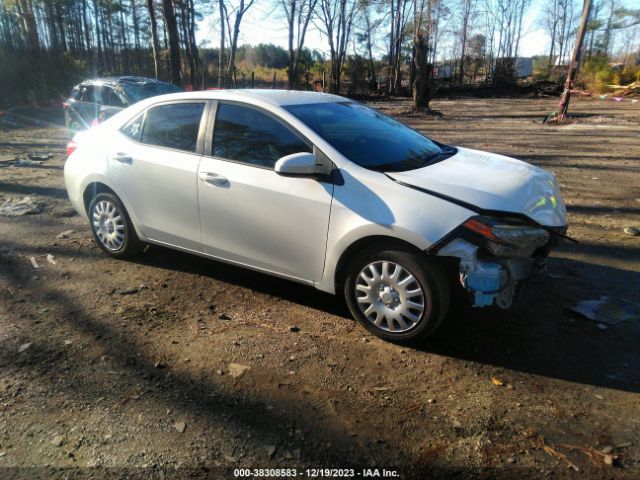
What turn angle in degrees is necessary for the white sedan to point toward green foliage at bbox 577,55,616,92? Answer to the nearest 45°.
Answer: approximately 90° to its left

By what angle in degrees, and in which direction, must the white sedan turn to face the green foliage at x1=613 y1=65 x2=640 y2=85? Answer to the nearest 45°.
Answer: approximately 90° to its left

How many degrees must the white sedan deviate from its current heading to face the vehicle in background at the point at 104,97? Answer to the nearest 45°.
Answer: approximately 180°

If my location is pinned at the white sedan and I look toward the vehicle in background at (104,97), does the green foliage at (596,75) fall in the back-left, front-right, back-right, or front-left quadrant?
front-right

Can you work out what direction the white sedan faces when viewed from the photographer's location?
facing the viewer and to the right of the viewer
